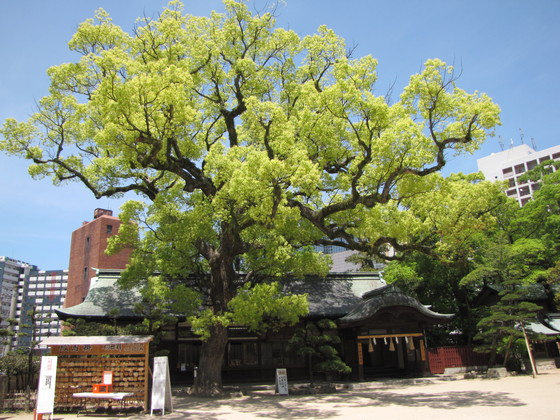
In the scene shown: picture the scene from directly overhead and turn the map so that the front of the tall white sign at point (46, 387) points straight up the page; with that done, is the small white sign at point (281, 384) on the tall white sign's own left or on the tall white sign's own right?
on the tall white sign's own left

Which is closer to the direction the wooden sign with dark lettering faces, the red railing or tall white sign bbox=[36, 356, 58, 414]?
the tall white sign

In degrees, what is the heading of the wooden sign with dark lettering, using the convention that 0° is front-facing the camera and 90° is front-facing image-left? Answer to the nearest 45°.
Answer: approximately 0°

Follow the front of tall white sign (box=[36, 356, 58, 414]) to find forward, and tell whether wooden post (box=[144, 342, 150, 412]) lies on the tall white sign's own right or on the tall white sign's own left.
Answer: on the tall white sign's own left

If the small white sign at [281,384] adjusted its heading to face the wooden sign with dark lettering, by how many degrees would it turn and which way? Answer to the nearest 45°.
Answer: approximately 45° to its right

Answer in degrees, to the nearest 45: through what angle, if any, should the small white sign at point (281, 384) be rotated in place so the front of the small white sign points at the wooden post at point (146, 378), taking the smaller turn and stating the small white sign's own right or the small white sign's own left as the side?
approximately 45° to the small white sign's own right

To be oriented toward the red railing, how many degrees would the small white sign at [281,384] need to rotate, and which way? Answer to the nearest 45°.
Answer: approximately 135° to its left

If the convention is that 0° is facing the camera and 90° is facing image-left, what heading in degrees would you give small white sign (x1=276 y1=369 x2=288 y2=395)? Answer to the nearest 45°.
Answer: approximately 0°

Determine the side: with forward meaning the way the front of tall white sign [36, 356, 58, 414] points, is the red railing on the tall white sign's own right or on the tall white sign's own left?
on the tall white sign's own left

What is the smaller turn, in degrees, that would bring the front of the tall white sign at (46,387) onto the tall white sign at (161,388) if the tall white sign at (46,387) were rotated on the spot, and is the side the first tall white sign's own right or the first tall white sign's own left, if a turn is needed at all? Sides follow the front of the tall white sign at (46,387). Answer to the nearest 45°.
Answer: approximately 90° to the first tall white sign's own left
